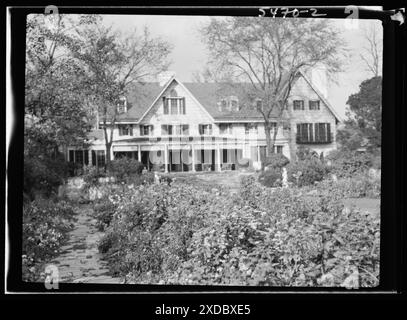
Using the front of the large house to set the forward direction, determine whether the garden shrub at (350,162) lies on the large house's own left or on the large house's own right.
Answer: on the large house's own left

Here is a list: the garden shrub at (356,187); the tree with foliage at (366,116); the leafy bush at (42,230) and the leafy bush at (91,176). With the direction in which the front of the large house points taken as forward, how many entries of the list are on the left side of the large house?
2

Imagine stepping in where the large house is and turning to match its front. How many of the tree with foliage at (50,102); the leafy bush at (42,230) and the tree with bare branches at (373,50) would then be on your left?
1

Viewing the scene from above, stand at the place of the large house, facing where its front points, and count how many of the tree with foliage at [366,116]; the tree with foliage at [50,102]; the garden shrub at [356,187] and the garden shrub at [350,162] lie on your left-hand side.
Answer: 3

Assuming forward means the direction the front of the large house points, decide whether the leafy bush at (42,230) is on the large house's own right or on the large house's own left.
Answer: on the large house's own right

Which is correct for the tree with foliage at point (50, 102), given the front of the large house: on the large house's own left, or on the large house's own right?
on the large house's own right

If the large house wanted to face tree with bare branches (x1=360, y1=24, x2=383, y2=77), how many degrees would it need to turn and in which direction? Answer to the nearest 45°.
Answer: approximately 90° to its left

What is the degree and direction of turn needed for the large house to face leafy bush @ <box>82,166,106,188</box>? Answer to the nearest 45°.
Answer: approximately 90° to its right

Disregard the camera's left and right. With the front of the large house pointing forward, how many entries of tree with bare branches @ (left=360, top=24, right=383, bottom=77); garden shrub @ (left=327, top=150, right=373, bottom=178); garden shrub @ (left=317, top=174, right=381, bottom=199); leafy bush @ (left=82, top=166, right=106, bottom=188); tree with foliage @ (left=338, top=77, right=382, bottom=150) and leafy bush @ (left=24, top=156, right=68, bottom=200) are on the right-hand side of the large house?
2

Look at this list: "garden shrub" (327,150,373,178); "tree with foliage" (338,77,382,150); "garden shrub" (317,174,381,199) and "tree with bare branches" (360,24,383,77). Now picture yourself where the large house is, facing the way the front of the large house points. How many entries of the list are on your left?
4

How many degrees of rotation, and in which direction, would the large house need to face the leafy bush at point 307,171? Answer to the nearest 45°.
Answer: approximately 90° to its left

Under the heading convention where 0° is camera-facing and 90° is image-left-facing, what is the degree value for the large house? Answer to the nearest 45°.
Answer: approximately 0°

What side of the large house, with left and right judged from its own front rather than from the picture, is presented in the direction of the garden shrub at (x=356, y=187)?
front
